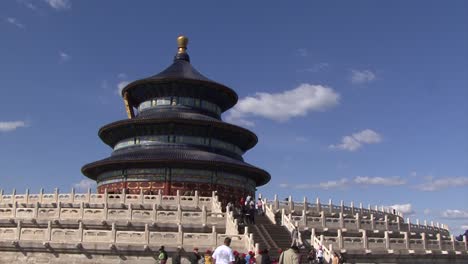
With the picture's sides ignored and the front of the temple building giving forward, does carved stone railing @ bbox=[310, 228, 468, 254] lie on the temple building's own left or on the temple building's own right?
on the temple building's own left

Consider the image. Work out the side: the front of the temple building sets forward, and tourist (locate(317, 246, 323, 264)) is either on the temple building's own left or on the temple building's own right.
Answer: on the temple building's own left

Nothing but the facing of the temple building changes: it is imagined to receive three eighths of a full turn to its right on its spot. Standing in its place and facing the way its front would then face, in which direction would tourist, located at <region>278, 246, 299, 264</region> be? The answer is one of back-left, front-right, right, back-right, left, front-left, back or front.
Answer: back-right

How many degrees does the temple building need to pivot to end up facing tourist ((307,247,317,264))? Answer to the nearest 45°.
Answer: approximately 90° to its left
